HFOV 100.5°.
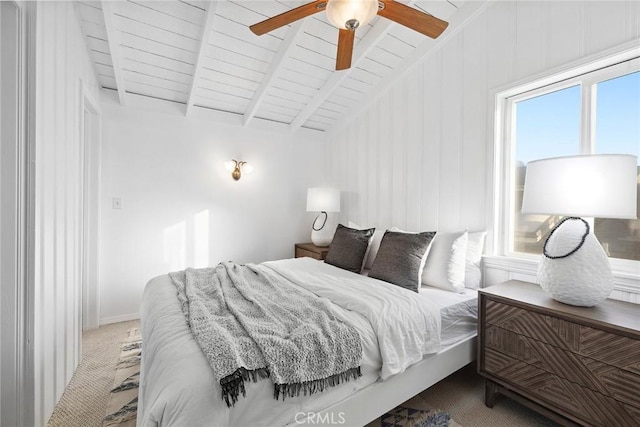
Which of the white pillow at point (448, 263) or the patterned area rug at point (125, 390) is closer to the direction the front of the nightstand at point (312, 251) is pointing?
the patterned area rug

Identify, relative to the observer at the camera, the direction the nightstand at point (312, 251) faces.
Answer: facing the viewer and to the left of the viewer

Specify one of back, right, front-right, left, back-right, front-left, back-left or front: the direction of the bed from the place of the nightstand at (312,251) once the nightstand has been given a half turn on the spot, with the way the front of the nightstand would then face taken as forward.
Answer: back-right

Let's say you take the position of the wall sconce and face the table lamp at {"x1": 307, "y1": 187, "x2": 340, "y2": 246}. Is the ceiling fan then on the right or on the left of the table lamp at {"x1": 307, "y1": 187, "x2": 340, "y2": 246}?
right

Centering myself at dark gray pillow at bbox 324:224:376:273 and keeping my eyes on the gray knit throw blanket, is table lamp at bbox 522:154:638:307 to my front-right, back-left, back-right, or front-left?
front-left

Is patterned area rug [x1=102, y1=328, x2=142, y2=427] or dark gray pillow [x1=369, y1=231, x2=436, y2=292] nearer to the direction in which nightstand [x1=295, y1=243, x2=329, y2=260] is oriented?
the patterned area rug

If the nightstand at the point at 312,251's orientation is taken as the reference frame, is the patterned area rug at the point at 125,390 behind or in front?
in front

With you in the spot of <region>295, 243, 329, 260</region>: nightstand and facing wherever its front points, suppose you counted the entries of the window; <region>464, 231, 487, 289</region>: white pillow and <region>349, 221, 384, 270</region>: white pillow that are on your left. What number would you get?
3

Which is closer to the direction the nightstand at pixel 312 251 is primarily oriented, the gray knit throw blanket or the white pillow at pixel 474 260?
the gray knit throw blanket

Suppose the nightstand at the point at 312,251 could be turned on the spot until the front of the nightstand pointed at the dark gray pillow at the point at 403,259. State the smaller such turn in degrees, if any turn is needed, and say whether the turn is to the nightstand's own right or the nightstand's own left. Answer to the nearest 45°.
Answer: approximately 90° to the nightstand's own left

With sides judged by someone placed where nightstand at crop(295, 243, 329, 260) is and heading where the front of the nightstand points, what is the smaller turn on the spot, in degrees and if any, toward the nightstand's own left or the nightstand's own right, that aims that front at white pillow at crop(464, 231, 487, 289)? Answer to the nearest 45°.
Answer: approximately 90° to the nightstand's own left

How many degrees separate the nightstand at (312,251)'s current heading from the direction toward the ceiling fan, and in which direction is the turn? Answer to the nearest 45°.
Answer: approximately 45° to its left

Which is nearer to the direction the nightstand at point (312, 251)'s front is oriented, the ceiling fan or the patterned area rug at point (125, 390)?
the patterned area rug

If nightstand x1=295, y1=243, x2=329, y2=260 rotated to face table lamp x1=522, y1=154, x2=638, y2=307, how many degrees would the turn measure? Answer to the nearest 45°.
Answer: approximately 90° to its left

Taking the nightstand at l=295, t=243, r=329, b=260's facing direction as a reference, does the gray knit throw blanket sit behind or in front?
in front
